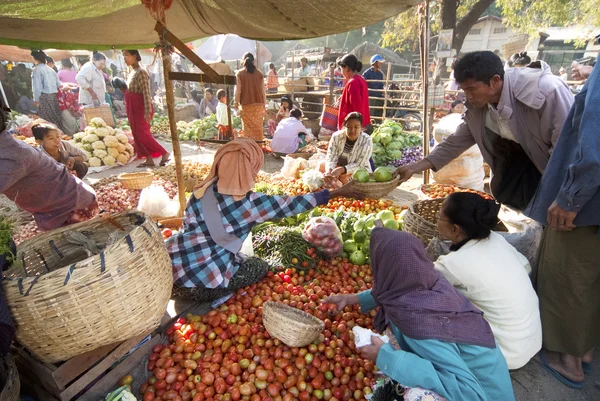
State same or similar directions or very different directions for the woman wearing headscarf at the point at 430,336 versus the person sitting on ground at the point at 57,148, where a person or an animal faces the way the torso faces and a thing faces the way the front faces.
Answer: very different directions

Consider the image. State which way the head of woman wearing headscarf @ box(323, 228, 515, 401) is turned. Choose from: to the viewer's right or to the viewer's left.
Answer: to the viewer's left

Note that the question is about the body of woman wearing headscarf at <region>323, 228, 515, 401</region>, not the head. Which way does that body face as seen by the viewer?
to the viewer's left

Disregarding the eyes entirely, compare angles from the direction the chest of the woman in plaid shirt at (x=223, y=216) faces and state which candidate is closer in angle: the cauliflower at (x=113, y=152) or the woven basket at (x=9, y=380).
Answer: the cauliflower

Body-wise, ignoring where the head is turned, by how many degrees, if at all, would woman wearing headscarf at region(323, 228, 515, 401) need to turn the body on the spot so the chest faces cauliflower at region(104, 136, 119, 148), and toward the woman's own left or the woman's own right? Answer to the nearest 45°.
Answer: approximately 45° to the woman's own right

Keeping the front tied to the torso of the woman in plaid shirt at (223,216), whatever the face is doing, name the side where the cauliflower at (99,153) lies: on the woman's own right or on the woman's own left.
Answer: on the woman's own left

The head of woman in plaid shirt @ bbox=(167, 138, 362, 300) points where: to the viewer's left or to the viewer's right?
to the viewer's right

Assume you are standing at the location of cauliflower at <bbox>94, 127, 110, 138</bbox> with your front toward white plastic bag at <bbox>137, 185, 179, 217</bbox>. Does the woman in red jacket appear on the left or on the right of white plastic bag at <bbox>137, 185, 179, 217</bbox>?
left

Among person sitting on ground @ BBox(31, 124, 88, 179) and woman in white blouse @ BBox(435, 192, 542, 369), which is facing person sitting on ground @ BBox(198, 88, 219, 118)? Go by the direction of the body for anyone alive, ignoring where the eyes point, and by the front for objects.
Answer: the woman in white blouse

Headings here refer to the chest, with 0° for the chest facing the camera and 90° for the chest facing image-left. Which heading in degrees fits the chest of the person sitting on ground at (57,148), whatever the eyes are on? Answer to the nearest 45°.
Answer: approximately 315°

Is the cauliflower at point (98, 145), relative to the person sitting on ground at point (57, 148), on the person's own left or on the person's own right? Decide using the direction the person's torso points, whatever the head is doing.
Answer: on the person's own left
